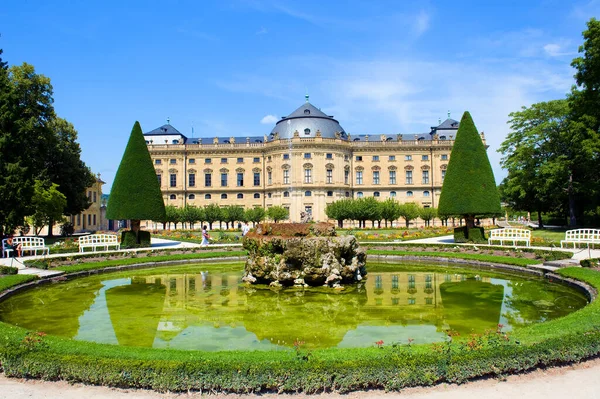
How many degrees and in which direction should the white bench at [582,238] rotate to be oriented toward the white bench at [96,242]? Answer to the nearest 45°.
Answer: approximately 90° to its right

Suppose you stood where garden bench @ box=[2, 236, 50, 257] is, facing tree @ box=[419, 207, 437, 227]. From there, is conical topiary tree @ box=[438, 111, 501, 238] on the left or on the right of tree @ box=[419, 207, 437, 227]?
right

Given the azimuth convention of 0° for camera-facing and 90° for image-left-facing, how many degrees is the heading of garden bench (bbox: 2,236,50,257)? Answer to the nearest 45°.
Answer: approximately 315°

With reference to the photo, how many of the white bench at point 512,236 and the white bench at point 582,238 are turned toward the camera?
2

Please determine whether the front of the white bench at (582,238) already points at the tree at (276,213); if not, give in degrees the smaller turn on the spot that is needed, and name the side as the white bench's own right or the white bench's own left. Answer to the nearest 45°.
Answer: approximately 135° to the white bench's own right

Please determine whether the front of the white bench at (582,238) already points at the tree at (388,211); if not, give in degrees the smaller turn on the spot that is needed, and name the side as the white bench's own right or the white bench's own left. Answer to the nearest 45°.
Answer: approximately 135° to the white bench's own right

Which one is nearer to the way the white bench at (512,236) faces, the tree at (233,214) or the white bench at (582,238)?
the white bench
